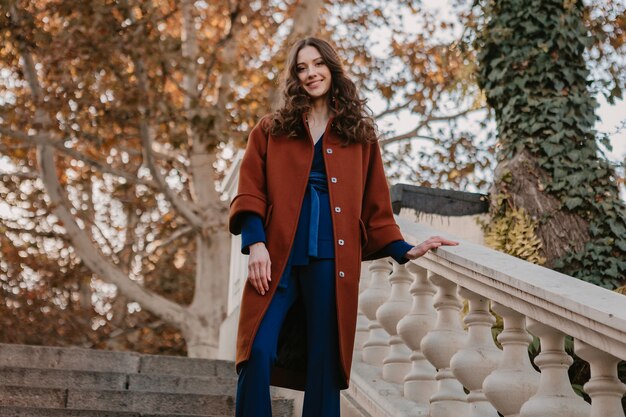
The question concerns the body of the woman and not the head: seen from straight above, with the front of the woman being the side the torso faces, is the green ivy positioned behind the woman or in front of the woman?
behind

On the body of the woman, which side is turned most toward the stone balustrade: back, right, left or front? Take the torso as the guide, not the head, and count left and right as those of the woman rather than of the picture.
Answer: left

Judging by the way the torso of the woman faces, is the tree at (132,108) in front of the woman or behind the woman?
behind

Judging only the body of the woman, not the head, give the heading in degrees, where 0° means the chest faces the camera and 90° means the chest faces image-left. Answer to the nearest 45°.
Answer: approximately 0°
